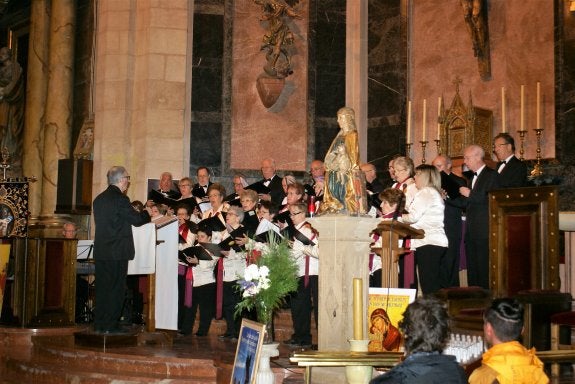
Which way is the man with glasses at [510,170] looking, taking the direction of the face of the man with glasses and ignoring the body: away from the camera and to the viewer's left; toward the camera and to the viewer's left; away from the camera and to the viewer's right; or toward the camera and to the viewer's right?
toward the camera and to the viewer's left

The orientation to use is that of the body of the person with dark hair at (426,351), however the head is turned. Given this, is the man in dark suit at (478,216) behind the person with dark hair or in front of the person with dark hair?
in front

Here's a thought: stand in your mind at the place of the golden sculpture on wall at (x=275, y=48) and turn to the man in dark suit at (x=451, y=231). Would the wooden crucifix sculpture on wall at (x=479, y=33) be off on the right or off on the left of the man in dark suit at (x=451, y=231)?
left

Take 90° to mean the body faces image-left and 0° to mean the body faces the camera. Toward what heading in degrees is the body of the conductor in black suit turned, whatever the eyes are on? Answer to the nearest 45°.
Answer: approximately 225°

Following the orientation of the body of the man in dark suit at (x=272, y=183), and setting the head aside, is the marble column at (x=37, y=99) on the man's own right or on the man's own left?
on the man's own right

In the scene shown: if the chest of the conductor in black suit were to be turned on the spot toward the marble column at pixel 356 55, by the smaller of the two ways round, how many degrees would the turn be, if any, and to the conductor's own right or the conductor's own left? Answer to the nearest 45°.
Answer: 0° — they already face it

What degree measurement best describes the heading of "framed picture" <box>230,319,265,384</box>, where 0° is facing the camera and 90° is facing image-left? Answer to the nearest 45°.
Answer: approximately 0°

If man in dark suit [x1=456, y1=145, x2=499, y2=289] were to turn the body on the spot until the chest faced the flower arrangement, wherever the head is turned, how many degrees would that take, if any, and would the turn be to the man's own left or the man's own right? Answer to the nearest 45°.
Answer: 0° — they already face it

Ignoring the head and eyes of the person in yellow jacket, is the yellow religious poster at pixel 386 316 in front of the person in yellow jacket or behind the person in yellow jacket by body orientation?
in front

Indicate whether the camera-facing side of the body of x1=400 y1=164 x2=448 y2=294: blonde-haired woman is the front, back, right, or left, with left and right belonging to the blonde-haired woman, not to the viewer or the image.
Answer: left
